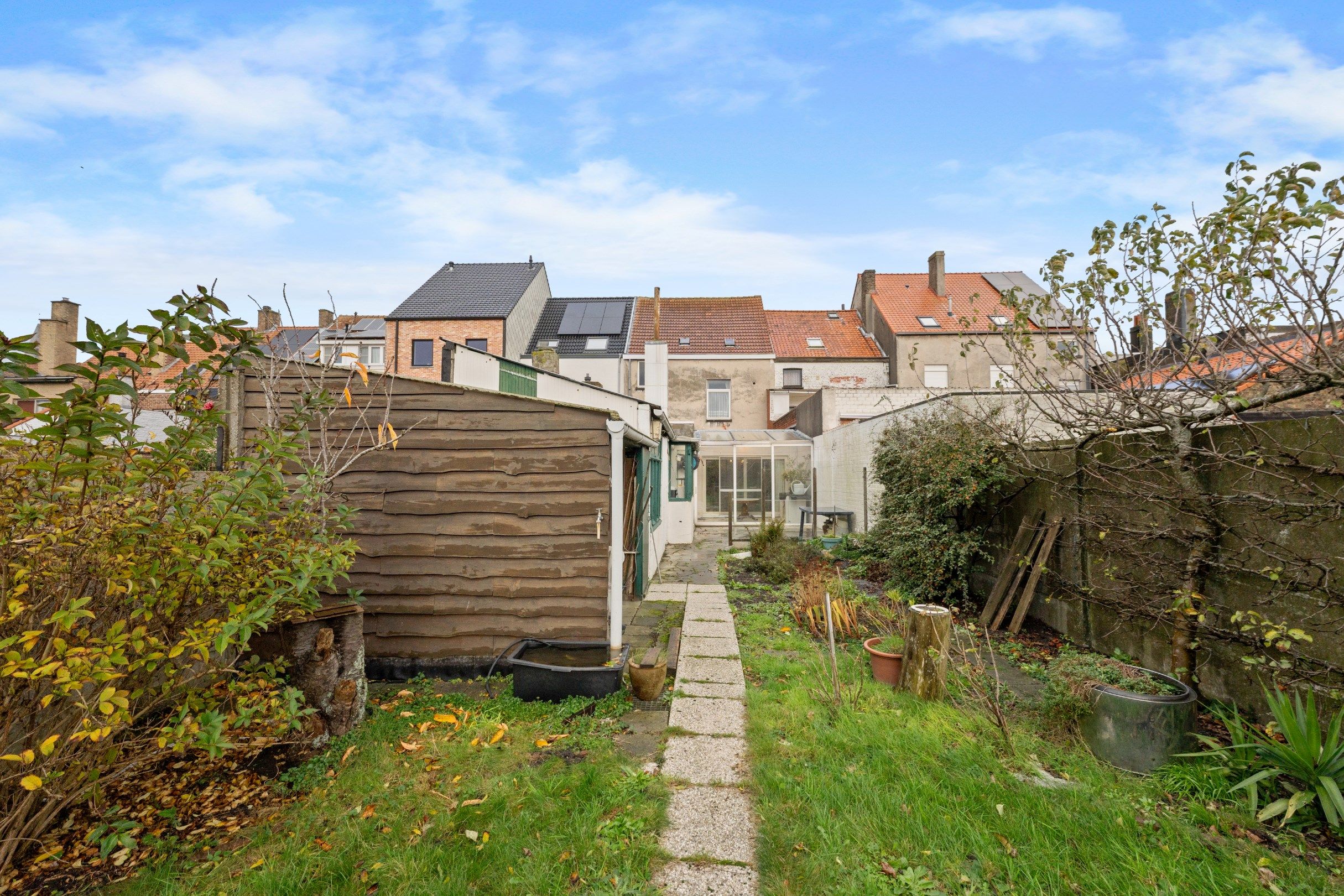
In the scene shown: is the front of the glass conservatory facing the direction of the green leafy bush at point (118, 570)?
yes

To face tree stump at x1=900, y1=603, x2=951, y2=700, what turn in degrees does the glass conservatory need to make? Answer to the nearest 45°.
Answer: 0° — it already faces it

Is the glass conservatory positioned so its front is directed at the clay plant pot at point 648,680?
yes

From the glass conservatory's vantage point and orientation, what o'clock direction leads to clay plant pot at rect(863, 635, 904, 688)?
The clay plant pot is roughly at 12 o'clock from the glass conservatory.

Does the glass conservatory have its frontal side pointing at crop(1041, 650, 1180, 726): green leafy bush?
yes

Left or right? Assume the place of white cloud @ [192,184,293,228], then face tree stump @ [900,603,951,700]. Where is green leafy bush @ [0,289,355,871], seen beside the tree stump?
right

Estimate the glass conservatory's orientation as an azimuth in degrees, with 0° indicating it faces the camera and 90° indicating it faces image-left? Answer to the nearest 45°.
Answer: approximately 0°

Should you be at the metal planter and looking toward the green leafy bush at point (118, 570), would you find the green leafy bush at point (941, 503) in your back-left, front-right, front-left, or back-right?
back-right
